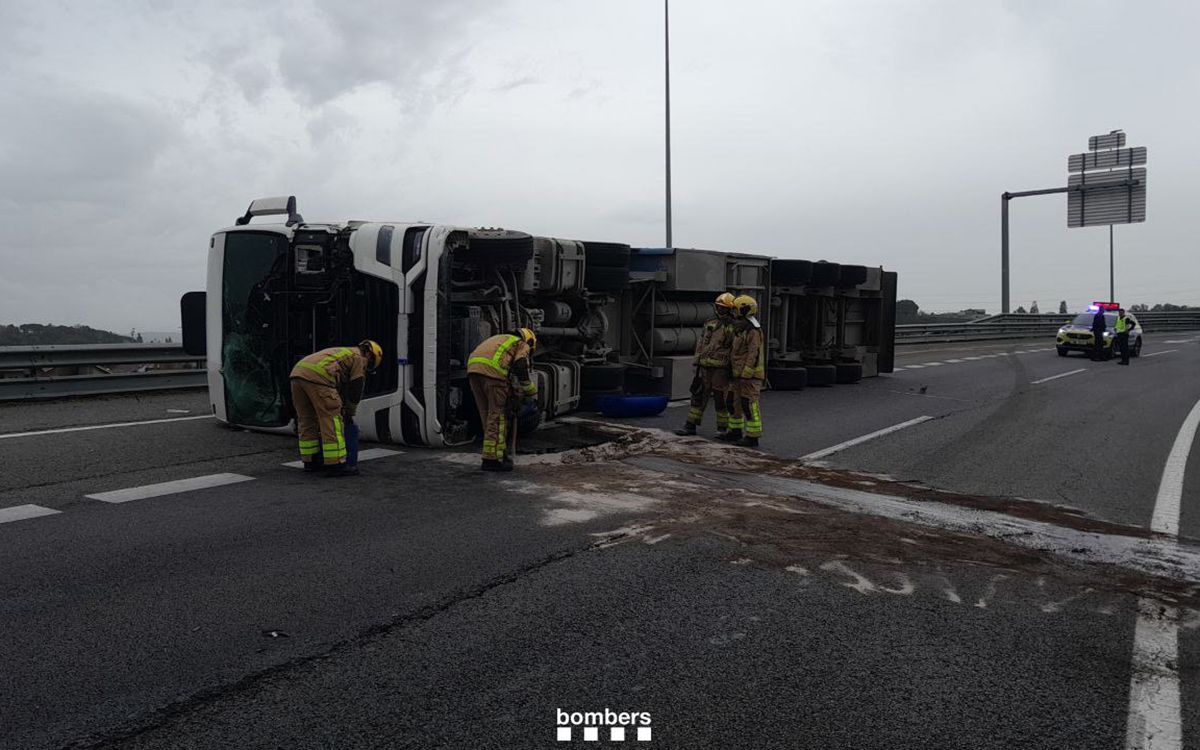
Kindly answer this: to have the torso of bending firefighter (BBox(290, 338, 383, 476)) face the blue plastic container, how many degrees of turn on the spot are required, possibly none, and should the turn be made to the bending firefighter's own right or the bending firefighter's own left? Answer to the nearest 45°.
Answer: approximately 45° to the bending firefighter's own left

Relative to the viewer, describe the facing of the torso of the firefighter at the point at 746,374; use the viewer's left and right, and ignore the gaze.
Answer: facing to the left of the viewer

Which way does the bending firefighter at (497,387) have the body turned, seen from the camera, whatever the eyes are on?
to the viewer's right

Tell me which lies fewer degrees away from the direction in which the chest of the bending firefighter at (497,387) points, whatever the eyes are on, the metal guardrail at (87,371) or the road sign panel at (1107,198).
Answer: the road sign panel

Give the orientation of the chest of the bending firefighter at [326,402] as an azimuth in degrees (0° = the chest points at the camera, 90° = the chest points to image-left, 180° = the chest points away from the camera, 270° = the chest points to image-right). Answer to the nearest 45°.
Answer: approximately 270°

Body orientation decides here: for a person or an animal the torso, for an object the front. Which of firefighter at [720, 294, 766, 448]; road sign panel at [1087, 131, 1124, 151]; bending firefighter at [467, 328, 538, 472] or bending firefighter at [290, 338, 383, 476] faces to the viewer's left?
the firefighter
